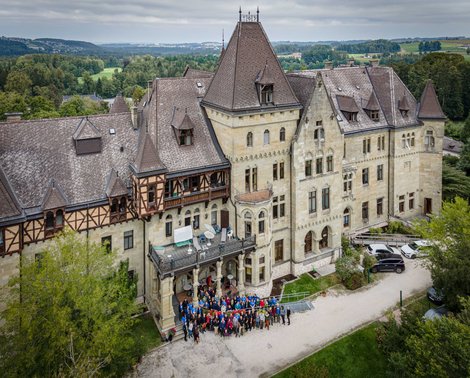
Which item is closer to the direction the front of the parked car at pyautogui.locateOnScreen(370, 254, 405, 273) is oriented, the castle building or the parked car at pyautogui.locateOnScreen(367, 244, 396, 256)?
the castle building

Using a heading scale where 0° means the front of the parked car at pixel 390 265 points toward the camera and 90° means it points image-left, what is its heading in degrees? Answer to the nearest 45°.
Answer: approximately 90°

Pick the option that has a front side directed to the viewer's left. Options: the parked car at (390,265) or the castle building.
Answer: the parked car

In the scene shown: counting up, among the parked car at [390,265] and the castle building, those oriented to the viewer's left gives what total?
1

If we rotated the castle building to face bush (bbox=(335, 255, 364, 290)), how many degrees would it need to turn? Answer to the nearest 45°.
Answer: approximately 45° to its left

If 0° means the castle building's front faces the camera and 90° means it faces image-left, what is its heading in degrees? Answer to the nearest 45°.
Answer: approximately 315°
